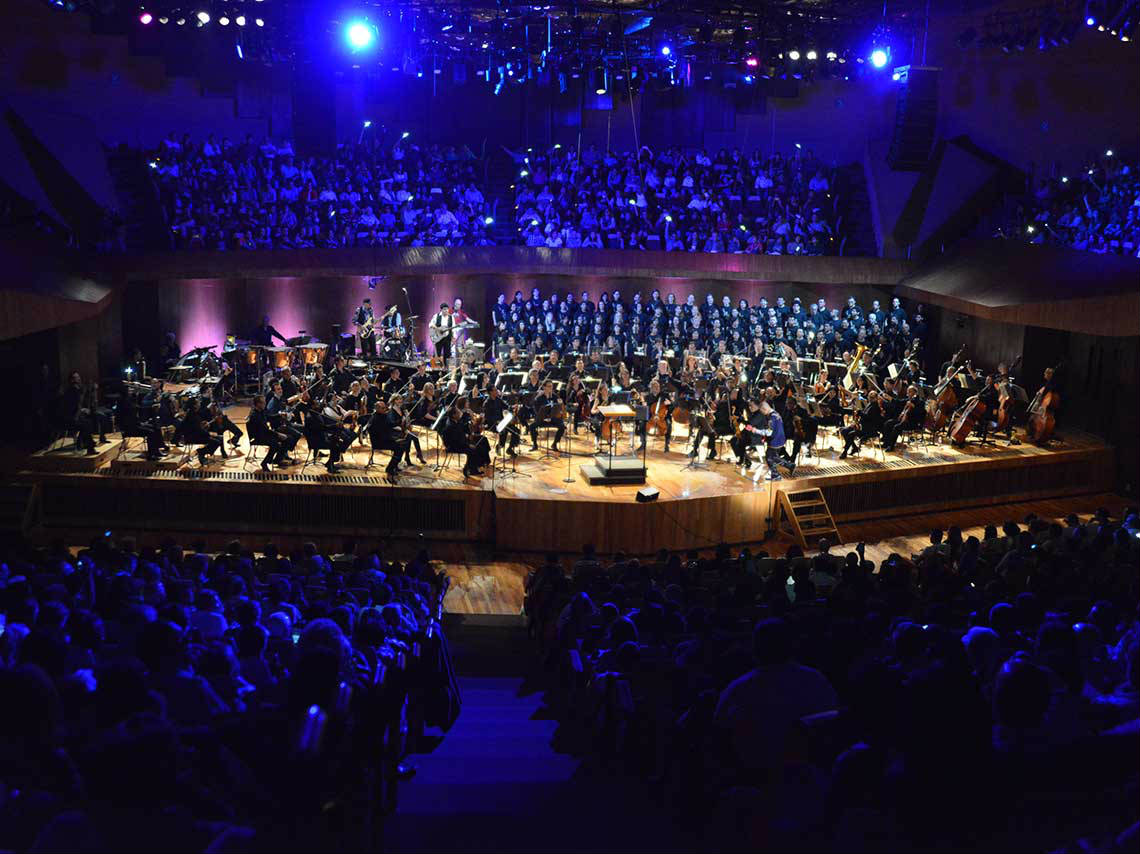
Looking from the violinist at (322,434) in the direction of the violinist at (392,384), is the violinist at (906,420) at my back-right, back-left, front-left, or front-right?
front-right

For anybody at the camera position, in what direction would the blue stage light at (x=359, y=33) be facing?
facing the viewer

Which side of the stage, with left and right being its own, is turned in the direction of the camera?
front

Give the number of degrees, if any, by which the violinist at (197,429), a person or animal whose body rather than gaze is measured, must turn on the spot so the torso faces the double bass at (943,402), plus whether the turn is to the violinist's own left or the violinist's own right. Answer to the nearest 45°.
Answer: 0° — they already face it

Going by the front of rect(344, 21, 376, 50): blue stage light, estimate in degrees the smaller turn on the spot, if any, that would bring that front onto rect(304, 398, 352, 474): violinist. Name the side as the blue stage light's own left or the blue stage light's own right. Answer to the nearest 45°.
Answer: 0° — it already faces them

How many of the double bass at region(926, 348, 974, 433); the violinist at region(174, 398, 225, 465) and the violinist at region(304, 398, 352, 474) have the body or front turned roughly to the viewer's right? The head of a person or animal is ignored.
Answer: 2

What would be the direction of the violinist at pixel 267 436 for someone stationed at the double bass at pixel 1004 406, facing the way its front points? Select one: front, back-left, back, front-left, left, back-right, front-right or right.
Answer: front

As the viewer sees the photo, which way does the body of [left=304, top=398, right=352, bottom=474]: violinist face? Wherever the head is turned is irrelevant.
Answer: to the viewer's right

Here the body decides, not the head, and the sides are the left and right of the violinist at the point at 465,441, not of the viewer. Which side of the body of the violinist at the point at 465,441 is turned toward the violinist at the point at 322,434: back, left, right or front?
back

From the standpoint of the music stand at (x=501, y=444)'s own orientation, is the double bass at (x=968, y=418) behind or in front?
behind

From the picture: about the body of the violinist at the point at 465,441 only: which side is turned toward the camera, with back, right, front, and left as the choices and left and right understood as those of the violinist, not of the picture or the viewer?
right

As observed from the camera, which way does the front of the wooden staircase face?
facing the viewer and to the right of the viewer

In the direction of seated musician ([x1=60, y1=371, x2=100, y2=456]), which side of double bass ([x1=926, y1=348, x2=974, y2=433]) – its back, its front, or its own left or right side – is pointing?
front

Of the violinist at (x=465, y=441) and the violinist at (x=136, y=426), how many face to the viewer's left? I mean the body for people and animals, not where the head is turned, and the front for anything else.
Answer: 0

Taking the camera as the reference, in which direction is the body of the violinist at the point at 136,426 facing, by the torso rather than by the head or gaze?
to the viewer's right

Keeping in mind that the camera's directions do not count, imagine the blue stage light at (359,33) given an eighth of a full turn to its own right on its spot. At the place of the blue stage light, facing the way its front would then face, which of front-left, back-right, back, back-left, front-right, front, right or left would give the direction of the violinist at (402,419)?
front-left

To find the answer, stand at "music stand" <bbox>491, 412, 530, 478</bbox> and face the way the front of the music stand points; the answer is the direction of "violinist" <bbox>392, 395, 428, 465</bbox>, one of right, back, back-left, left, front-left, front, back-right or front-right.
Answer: front
